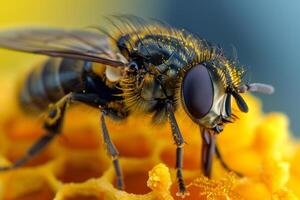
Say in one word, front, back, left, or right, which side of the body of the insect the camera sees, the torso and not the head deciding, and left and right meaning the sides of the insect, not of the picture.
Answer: right
